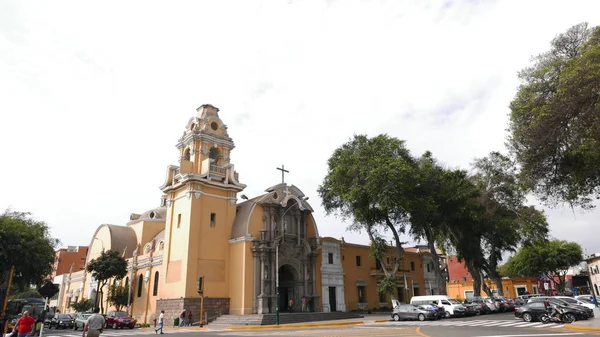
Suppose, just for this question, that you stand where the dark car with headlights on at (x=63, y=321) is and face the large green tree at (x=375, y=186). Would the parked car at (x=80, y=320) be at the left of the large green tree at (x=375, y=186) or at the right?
right

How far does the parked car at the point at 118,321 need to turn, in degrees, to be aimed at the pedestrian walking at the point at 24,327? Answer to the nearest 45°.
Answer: approximately 45° to its right
